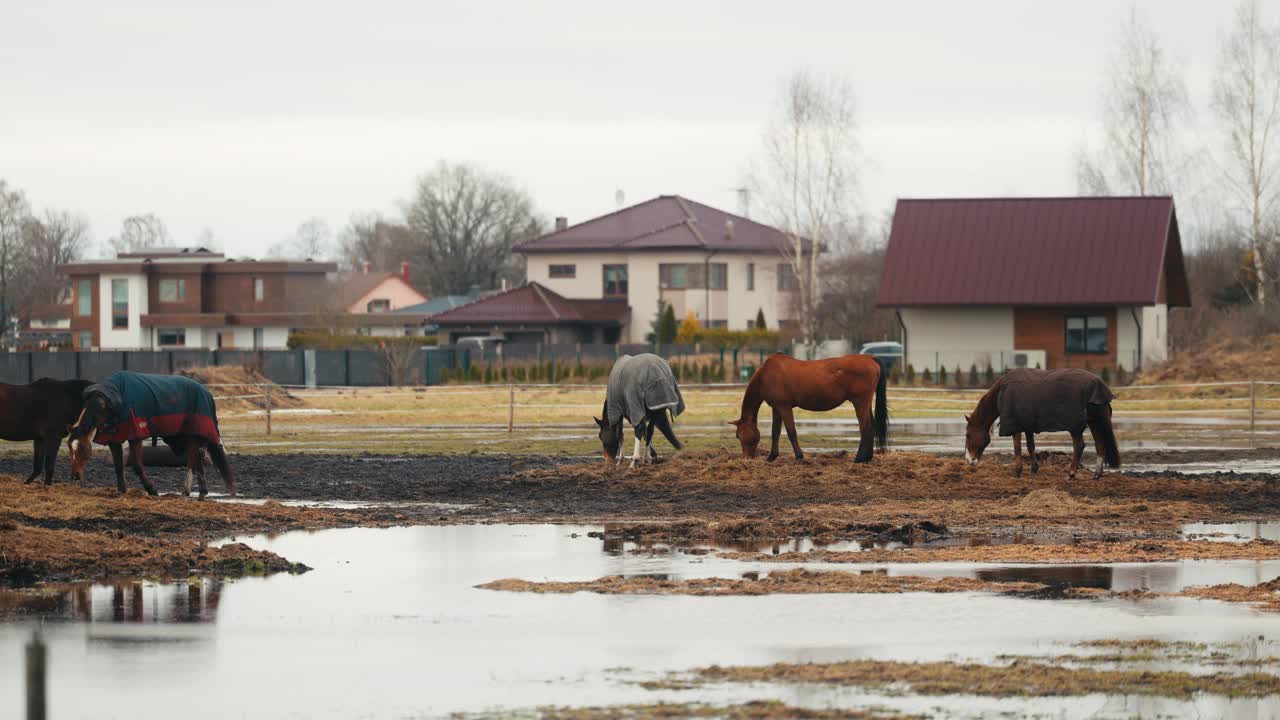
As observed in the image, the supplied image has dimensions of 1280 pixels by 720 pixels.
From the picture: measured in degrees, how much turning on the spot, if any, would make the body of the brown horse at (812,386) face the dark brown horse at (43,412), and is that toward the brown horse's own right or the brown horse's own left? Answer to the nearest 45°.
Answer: approximately 45° to the brown horse's own left

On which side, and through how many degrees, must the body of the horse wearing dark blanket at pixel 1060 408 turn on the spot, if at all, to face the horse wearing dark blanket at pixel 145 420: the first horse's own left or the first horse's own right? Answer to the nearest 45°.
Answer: approximately 45° to the first horse's own left

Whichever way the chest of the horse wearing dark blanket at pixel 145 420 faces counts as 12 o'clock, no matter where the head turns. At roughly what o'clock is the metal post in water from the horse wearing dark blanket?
The metal post in water is roughly at 9 o'clock from the horse wearing dark blanket.

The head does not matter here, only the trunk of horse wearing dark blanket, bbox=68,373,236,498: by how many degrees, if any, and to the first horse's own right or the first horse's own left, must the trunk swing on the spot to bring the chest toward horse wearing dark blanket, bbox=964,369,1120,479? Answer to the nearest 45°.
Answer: approximately 180°

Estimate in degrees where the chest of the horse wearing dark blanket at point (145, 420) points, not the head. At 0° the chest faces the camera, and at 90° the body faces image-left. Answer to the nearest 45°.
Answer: approximately 90°

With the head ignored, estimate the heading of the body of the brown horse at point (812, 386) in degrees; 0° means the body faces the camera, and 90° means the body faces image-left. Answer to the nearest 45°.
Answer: approximately 90°

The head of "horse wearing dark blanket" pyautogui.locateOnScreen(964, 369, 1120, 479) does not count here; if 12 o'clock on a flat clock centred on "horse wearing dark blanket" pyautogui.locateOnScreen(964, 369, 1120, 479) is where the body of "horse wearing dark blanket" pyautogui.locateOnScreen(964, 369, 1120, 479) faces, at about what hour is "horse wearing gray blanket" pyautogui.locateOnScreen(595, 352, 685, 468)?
"horse wearing gray blanket" pyautogui.locateOnScreen(595, 352, 685, 468) is roughly at 12 o'clock from "horse wearing dark blanket" pyautogui.locateOnScreen(964, 369, 1120, 479).

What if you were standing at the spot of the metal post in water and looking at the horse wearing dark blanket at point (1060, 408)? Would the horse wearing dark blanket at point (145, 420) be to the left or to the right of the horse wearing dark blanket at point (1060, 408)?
left

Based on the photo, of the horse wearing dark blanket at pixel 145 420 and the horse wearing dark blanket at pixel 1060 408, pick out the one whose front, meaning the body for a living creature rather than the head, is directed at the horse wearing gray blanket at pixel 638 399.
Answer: the horse wearing dark blanket at pixel 1060 408

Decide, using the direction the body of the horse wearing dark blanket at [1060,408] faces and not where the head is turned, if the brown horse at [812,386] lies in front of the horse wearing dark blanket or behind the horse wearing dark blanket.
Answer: in front

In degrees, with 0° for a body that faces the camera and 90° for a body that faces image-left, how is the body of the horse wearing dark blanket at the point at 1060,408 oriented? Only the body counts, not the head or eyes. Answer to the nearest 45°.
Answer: approximately 90°

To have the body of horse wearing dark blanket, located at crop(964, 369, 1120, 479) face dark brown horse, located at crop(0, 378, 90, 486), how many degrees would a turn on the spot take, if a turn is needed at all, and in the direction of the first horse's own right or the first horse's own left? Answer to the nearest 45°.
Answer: approximately 45° to the first horse's own left
